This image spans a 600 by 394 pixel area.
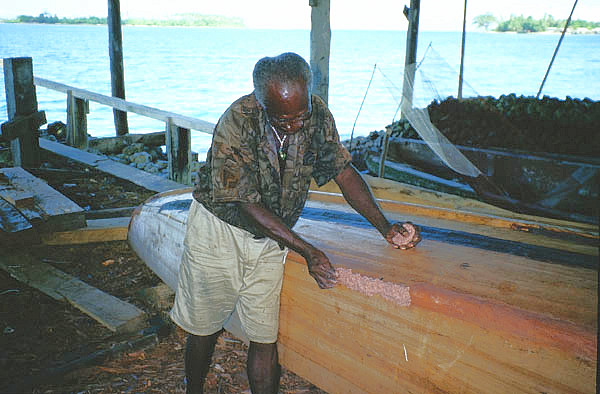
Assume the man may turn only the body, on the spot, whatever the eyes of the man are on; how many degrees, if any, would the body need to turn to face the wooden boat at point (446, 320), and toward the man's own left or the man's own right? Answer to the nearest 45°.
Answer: approximately 45° to the man's own left

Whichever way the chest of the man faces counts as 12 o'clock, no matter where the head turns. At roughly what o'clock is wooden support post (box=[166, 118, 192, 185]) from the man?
The wooden support post is roughly at 7 o'clock from the man.

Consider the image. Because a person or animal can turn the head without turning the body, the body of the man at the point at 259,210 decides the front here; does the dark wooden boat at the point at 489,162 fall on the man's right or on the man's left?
on the man's left

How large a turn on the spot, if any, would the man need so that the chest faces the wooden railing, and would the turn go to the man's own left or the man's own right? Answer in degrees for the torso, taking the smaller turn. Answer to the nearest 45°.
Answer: approximately 135° to the man's own left

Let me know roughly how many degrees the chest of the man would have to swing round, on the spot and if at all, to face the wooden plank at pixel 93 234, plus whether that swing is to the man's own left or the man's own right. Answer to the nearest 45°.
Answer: approximately 180°

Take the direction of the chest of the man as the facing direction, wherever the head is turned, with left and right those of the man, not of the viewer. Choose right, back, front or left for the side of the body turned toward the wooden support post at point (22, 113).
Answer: back

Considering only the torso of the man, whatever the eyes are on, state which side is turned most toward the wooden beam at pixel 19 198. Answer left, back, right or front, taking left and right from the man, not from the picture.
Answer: back

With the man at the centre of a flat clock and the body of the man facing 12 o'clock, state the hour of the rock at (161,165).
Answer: The rock is roughly at 7 o'clock from the man.

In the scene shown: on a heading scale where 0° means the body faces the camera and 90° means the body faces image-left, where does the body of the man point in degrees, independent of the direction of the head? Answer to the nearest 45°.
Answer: approximately 315°
